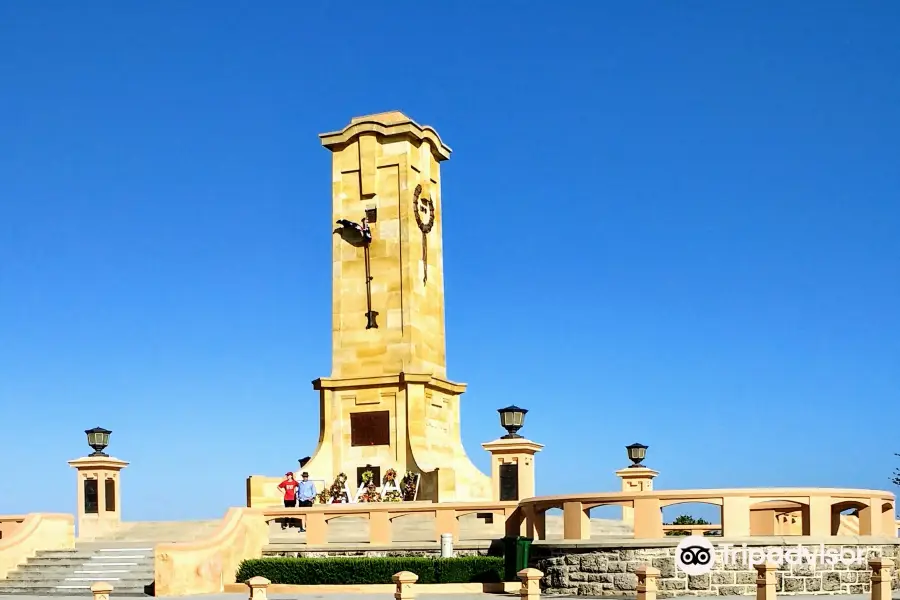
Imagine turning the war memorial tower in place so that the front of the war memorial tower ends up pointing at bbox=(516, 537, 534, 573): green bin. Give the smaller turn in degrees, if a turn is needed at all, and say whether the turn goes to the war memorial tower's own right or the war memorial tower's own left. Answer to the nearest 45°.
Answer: approximately 45° to the war memorial tower's own left

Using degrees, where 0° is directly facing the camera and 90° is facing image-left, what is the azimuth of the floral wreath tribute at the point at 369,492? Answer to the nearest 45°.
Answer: approximately 45°

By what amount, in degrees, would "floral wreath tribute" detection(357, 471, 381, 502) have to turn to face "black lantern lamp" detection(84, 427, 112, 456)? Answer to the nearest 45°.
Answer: approximately 45° to its right

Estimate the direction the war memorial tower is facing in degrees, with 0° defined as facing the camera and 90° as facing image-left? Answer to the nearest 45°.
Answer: approximately 45°

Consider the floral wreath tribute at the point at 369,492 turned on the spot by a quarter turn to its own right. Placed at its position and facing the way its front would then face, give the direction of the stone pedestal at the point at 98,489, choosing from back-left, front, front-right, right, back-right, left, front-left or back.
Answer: front-left

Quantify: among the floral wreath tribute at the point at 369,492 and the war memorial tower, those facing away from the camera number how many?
0

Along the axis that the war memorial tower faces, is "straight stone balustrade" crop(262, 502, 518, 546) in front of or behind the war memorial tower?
in front
